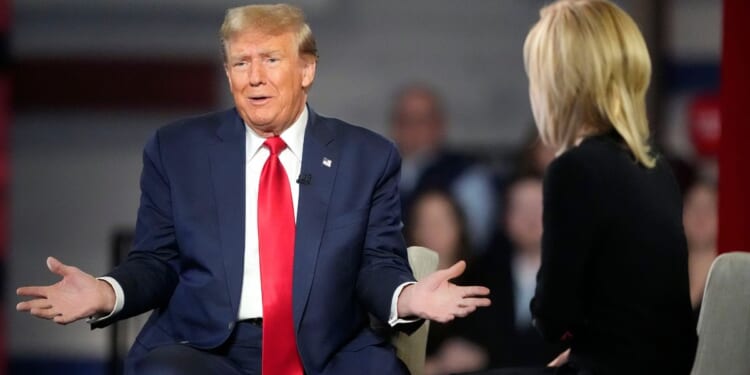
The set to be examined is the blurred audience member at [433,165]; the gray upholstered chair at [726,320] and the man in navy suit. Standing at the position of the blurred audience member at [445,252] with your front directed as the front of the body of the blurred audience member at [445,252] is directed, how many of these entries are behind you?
1

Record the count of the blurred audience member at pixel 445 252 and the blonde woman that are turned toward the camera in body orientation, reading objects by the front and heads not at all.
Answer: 1

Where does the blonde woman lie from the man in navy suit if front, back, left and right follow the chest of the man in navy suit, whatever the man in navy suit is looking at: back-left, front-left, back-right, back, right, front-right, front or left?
left

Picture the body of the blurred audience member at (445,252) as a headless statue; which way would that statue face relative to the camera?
toward the camera

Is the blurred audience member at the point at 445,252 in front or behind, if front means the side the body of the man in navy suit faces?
behind

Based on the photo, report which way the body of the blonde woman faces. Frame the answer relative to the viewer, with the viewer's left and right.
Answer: facing away from the viewer and to the left of the viewer

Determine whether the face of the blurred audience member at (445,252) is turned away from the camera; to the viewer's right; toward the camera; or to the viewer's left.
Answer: toward the camera

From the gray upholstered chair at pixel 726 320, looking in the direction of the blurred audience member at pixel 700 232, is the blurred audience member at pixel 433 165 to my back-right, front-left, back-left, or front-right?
front-left

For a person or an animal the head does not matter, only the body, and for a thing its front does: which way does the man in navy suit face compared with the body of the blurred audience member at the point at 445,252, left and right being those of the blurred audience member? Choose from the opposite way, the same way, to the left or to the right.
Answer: the same way

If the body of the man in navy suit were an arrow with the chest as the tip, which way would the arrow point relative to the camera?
toward the camera

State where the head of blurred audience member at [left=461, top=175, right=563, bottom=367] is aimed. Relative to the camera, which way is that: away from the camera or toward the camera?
toward the camera

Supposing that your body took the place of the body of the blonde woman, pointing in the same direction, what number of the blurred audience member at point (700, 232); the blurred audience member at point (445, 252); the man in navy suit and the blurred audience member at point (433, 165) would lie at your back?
0

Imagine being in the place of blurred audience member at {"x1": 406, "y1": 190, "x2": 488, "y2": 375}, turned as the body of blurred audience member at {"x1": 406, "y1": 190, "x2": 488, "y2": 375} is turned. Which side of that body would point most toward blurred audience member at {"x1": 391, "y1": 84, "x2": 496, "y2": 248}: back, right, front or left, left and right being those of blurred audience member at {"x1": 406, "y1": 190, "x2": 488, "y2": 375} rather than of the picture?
back

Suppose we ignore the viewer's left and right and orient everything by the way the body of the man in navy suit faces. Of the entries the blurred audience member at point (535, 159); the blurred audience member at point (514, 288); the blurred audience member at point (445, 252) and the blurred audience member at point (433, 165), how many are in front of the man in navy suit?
0

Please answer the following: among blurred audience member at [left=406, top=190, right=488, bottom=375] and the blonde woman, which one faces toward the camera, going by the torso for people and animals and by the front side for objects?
the blurred audience member
